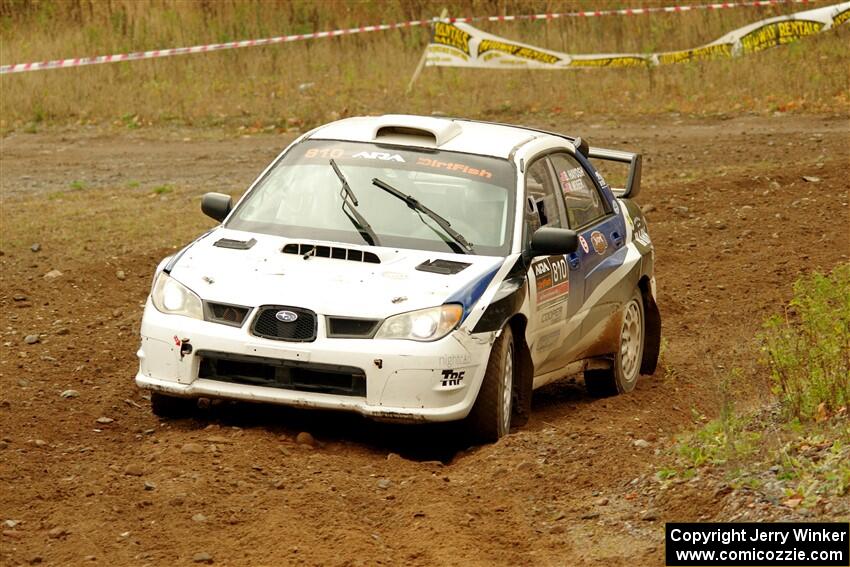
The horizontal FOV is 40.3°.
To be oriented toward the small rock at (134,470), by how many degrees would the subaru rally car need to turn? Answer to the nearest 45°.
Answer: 0° — it already faces it

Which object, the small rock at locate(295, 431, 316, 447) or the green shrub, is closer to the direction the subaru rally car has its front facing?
the small rock

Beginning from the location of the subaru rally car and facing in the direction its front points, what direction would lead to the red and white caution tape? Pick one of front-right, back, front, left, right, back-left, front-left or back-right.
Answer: back-right

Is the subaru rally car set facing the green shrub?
no

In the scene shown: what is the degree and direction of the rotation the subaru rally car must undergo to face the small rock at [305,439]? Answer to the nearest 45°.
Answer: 0° — it already faces it

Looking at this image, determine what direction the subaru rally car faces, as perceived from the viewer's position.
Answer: facing the viewer and to the left of the viewer

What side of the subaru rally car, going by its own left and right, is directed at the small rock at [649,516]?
left

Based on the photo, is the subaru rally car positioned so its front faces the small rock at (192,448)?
yes

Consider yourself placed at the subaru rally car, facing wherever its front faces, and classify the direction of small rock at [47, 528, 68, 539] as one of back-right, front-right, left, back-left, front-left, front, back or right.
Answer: front

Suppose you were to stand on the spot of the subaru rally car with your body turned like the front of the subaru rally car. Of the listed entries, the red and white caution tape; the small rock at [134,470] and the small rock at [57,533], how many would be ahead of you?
2

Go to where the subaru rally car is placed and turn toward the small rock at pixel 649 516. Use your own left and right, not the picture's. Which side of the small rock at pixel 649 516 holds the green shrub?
left

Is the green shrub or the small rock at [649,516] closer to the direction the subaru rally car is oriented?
the small rock

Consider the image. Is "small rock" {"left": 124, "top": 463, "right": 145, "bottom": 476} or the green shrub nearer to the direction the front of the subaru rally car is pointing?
the small rock
